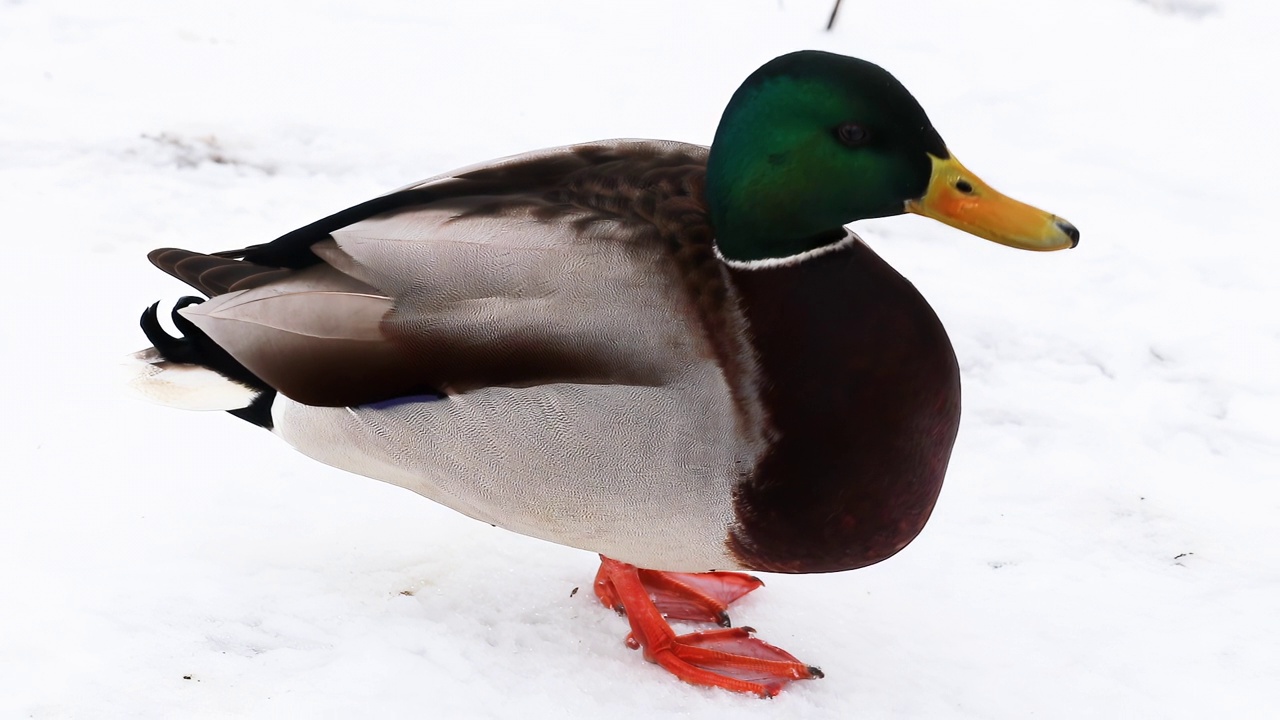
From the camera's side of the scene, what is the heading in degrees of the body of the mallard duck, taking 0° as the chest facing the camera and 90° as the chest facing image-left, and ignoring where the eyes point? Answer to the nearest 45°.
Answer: approximately 270°

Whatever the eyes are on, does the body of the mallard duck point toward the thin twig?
no
